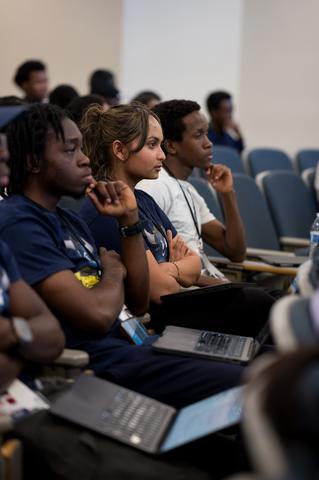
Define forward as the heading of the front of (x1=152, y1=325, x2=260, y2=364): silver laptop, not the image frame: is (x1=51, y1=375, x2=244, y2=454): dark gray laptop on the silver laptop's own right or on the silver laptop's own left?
on the silver laptop's own left

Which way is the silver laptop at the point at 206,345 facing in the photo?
to the viewer's left

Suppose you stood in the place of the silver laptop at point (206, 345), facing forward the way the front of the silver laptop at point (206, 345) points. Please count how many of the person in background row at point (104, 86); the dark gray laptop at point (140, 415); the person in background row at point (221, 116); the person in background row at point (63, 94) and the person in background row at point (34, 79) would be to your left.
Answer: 1

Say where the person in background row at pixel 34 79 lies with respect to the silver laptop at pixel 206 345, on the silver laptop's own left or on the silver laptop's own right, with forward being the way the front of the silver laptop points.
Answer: on the silver laptop's own right

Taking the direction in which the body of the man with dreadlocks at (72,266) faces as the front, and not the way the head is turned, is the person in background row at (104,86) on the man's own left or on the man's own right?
on the man's own left

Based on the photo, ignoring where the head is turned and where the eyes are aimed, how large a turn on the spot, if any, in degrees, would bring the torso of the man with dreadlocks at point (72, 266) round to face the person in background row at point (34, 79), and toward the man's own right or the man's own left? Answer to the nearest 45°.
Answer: approximately 90° to the man's own left

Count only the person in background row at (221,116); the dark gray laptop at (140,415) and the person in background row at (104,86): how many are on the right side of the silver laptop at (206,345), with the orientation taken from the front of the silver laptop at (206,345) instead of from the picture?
2

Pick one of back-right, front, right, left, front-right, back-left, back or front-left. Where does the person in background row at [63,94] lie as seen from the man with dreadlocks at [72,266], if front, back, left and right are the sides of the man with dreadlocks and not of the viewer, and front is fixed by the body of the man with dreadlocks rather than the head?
left

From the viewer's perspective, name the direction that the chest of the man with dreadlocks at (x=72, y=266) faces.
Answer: to the viewer's right

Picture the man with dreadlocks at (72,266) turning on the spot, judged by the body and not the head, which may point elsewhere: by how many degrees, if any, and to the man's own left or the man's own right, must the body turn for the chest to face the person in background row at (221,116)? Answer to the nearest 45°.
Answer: approximately 90° to the man's own left
